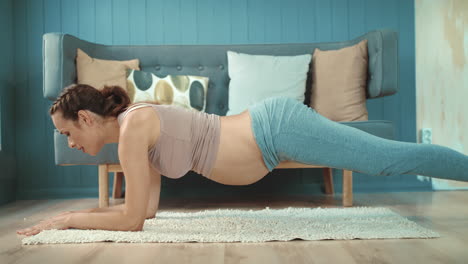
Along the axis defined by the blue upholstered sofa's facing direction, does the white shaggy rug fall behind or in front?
in front

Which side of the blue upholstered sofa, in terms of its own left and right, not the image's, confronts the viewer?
front

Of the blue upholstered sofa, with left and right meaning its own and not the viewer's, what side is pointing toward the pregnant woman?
front
